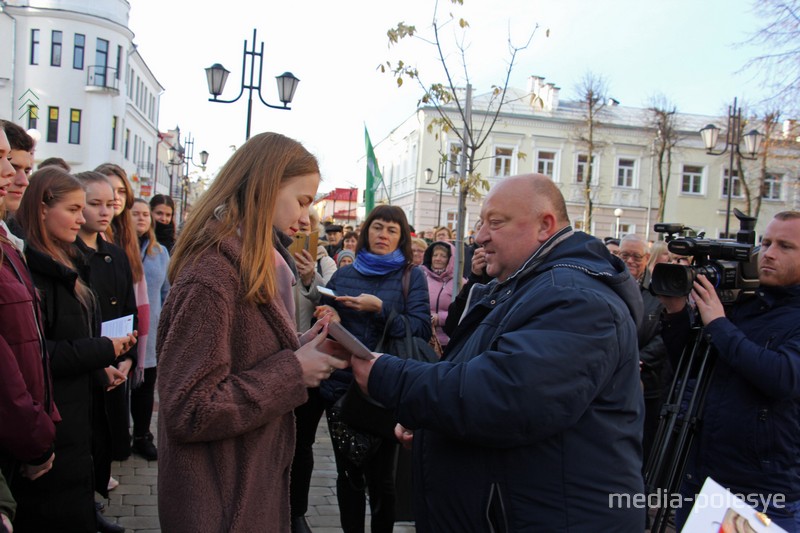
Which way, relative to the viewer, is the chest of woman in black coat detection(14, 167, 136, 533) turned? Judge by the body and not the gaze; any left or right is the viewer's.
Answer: facing to the right of the viewer

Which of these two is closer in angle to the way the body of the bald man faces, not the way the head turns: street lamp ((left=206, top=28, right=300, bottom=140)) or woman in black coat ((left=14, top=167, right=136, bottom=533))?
the woman in black coat

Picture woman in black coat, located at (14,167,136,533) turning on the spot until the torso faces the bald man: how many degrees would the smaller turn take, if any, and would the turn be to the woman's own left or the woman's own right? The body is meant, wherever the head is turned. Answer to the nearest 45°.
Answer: approximately 45° to the woman's own right

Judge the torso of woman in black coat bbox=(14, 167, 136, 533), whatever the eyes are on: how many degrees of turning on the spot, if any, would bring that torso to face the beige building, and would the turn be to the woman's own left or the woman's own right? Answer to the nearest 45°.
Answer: approximately 45° to the woman's own left

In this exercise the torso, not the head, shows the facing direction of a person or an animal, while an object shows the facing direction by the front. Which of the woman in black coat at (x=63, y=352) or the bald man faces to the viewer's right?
the woman in black coat

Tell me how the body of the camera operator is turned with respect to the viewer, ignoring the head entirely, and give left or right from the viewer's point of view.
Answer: facing the viewer and to the left of the viewer

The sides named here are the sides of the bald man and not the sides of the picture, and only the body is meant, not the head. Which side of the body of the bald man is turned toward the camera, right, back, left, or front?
left
